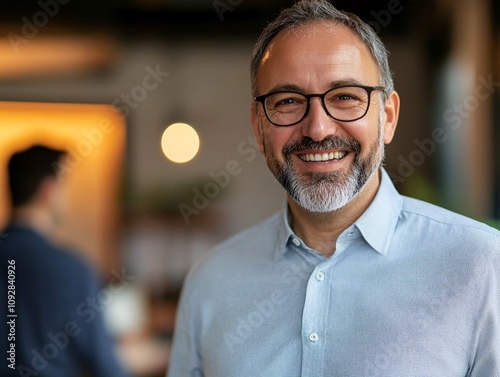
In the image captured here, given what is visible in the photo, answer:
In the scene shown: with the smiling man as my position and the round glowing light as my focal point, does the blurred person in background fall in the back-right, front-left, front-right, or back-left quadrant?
front-left

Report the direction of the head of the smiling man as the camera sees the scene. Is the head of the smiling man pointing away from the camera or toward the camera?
toward the camera

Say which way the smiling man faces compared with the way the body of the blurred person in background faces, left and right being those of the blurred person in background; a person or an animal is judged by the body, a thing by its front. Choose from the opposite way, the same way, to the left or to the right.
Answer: the opposite way

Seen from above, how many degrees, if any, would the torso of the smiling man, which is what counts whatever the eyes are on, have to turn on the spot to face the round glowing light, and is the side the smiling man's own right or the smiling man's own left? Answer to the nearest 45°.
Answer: approximately 180°

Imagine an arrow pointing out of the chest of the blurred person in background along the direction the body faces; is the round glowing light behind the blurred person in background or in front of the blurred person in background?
in front

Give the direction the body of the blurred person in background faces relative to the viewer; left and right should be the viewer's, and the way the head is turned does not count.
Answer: facing away from the viewer and to the right of the viewer

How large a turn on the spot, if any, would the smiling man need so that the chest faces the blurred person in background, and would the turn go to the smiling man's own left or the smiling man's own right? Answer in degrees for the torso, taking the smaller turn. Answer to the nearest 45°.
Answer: approximately 135° to the smiling man's own right

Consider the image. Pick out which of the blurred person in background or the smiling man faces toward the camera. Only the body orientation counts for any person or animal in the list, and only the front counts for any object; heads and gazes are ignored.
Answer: the smiling man

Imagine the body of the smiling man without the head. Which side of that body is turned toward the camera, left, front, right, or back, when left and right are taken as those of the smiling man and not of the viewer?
front

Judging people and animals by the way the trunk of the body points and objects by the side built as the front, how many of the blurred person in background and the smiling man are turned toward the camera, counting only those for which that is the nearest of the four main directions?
1
